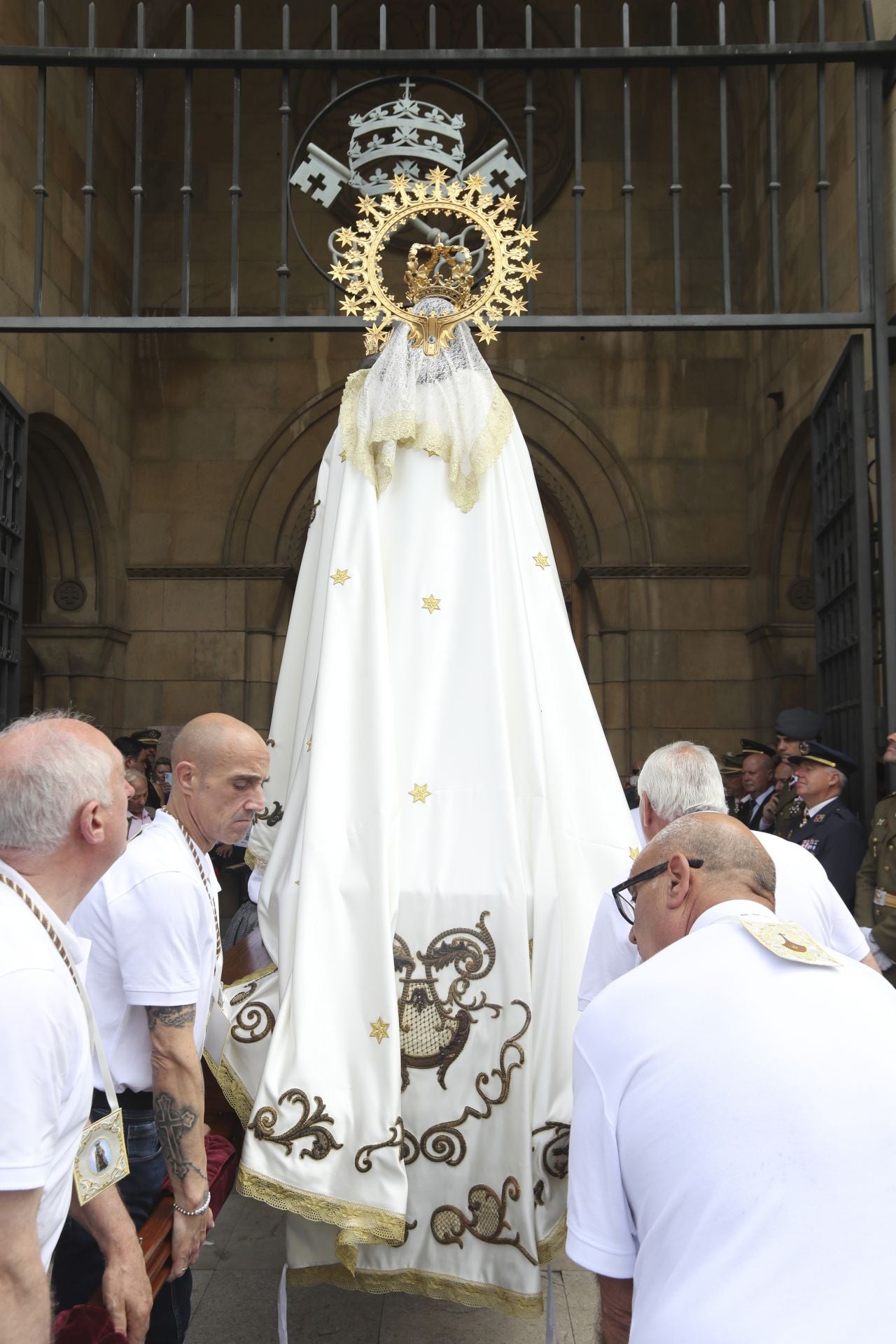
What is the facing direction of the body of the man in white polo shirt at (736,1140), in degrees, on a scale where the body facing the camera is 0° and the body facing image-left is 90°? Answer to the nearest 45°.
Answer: approximately 135°

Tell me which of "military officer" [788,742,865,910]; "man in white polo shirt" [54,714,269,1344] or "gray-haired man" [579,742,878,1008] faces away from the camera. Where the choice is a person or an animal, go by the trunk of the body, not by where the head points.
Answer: the gray-haired man

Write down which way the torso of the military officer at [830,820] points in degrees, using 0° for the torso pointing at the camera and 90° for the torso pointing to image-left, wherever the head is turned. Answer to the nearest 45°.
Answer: approximately 45°

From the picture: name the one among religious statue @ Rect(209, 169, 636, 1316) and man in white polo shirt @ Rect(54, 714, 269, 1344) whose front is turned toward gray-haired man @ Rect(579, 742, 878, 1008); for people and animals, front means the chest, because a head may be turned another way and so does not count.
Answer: the man in white polo shirt

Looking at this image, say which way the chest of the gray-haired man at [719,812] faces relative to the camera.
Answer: away from the camera

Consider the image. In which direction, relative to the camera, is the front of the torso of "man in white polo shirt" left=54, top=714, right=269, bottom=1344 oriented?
to the viewer's right

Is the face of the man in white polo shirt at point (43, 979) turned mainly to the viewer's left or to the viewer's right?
to the viewer's right

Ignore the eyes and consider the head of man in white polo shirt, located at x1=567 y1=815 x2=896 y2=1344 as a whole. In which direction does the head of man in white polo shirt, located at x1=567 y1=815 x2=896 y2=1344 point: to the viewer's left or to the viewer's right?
to the viewer's left

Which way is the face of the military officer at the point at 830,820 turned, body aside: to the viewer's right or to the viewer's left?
to the viewer's left

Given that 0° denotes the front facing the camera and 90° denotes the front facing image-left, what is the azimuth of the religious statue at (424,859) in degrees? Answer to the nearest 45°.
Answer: approximately 180°
